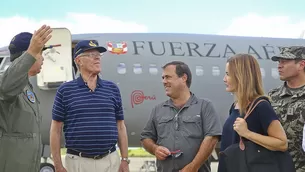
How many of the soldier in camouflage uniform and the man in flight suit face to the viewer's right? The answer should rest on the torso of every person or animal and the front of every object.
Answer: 1

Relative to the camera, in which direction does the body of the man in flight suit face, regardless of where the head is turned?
to the viewer's right

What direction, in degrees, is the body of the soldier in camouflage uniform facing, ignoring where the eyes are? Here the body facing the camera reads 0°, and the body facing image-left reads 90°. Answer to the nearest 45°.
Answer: approximately 45°

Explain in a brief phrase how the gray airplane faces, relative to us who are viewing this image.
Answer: facing to the left of the viewer

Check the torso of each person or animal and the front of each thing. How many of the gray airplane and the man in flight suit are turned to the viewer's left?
1

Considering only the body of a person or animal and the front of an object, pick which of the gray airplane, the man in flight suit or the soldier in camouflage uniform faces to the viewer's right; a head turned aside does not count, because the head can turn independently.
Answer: the man in flight suit

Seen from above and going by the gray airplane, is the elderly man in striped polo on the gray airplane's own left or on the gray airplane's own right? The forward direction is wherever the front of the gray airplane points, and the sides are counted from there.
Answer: on the gray airplane's own left
